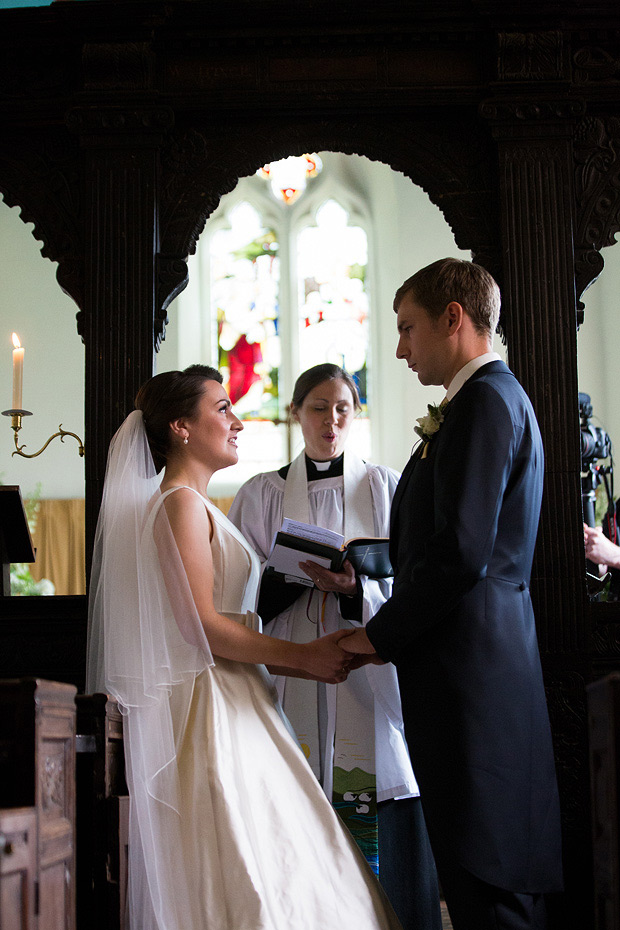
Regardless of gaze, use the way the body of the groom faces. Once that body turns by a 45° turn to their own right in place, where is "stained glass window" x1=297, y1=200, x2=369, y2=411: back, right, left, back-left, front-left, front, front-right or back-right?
front-right

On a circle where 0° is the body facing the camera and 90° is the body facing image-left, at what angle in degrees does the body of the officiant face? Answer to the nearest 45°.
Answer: approximately 0°

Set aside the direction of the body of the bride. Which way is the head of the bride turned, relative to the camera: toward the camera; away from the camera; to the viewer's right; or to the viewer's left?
to the viewer's right

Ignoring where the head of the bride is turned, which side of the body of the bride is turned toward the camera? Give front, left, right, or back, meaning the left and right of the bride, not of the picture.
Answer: right

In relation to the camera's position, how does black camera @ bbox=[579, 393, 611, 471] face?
facing the viewer and to the left of the viewer

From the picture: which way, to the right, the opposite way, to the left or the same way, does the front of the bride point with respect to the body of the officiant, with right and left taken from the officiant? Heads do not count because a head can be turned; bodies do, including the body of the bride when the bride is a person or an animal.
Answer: to the left

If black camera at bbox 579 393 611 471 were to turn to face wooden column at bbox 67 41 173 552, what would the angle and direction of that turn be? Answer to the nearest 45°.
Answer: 0° — it already faces it

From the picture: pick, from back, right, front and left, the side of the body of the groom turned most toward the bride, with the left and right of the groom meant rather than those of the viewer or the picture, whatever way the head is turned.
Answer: front

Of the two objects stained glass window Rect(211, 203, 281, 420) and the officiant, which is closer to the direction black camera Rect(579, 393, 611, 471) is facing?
the officiant

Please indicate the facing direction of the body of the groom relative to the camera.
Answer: to the viewer's left

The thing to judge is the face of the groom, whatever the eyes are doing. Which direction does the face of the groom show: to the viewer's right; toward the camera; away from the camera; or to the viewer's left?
to the viewer's left

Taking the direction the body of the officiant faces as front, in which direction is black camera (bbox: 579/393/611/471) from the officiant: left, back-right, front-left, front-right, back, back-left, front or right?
back-left

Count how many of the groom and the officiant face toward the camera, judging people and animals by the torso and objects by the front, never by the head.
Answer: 1

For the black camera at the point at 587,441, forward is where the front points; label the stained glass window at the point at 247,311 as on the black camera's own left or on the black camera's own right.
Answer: on the black camera's own right
